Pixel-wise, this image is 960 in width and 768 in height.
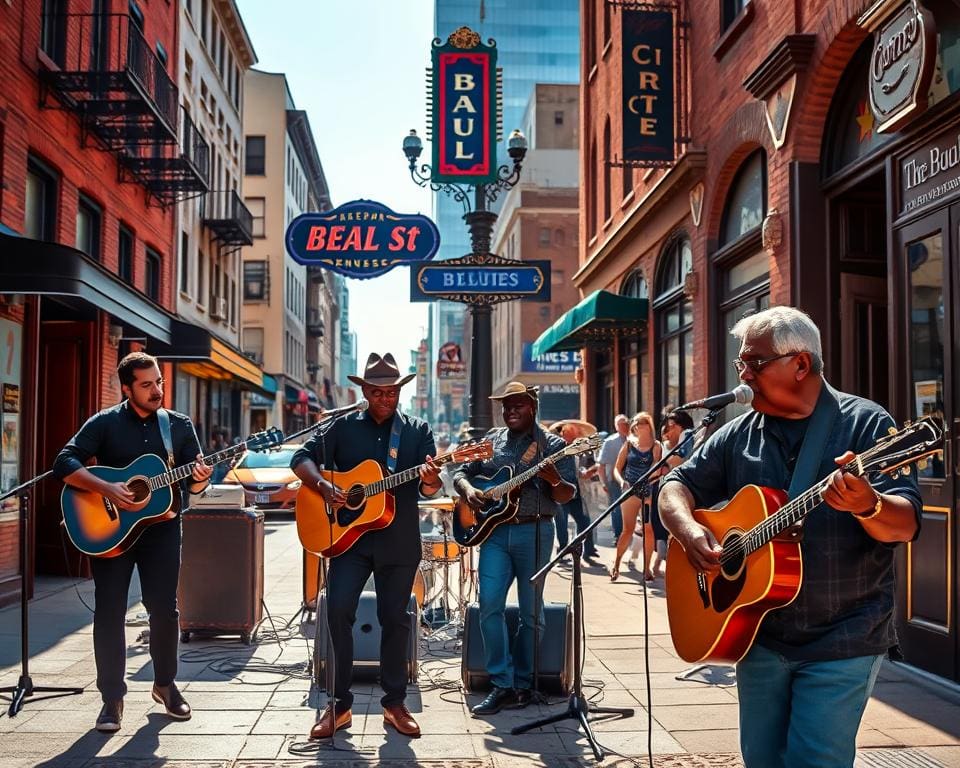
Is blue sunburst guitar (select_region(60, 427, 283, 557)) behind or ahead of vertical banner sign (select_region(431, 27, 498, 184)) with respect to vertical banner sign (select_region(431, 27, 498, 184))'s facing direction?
ahead

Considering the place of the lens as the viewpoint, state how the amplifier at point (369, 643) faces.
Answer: facing the viewer

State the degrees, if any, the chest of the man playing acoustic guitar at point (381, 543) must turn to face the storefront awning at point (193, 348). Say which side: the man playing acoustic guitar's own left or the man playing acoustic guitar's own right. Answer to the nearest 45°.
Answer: approximately 180°

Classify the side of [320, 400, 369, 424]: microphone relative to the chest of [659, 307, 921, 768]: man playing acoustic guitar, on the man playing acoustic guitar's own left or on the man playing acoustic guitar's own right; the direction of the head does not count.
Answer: on the man playing acoustic guitar's own right

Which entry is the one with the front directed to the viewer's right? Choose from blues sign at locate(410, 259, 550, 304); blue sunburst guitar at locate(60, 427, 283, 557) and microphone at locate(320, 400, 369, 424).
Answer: the microphone

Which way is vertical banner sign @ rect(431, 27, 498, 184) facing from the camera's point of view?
toward the camera

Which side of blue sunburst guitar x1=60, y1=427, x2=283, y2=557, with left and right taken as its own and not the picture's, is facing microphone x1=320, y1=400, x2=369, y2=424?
left

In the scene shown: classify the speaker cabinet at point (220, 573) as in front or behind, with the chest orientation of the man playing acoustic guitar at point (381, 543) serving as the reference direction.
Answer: behind

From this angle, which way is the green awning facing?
to the viewer's left

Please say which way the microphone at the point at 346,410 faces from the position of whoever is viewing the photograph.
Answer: facing to the right of the viewer

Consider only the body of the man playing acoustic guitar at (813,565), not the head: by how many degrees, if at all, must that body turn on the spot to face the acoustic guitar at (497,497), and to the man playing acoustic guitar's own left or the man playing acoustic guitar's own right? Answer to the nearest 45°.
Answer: approximately 90° to the man playing acoustic guitar's own right

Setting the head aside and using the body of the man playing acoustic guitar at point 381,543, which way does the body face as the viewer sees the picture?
toward the camera

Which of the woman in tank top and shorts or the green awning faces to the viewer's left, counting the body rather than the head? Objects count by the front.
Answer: the green awning

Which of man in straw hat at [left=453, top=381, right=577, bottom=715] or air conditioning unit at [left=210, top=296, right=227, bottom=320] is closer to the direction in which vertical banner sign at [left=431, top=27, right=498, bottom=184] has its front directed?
the man in straw hat

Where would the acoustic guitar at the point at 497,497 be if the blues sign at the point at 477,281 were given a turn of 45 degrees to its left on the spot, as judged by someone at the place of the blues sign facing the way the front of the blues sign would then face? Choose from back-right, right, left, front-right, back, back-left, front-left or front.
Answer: front-right
